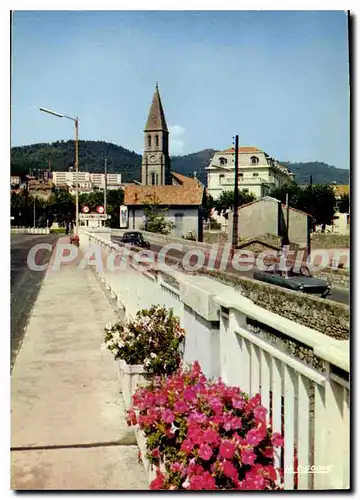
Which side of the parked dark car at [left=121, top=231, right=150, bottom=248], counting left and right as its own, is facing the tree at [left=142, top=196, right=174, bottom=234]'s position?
left

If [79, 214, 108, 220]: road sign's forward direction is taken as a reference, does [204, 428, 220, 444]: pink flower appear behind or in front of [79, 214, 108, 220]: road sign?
in front

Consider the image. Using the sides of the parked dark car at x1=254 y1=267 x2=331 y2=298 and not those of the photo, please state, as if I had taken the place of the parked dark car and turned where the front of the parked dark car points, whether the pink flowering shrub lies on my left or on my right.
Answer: on my right

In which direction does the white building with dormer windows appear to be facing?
toward the camera

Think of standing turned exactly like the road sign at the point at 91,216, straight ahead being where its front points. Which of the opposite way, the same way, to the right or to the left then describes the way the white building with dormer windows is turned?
the same way

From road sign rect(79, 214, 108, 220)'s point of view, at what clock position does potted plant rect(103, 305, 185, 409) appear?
The potted plant is roughly at 12 o'clock from the road sign.

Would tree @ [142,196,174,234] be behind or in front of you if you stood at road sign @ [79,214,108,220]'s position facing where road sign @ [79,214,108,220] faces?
behind

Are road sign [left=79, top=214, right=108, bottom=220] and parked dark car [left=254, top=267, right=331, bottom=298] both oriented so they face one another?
no

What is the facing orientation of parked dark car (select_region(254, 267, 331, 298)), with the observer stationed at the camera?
facing the viewer and to the right of the viewer
